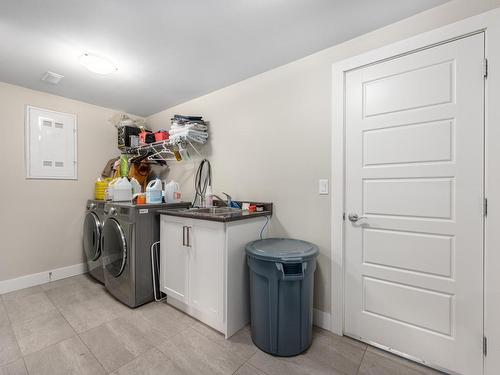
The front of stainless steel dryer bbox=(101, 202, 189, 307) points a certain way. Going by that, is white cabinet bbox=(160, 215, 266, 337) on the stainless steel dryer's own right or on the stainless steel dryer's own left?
on the stainless steel dryer's own left

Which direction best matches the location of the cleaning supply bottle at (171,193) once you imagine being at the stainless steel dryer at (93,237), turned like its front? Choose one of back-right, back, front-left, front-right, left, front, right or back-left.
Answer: left

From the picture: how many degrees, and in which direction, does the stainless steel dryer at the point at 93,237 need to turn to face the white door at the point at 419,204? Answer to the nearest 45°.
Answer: approximately 90° to its left

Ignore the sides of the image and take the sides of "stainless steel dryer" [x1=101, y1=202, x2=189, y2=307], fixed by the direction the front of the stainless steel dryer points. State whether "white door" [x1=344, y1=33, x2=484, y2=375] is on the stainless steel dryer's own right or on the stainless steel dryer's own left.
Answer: on the stainless steel dryer's own left

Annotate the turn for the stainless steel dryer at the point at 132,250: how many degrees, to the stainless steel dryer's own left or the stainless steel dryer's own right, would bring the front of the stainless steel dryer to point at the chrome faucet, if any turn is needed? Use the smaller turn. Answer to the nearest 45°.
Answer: approximately 135° to the stainless steel dryer's own left

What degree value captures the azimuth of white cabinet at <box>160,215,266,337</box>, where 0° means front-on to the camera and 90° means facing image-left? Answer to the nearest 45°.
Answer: approximately 45°

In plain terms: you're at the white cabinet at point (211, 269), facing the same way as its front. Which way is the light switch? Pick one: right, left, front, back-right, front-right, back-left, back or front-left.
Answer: back-left

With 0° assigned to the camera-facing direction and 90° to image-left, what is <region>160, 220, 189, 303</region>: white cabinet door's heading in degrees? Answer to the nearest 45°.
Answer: approximately 45°

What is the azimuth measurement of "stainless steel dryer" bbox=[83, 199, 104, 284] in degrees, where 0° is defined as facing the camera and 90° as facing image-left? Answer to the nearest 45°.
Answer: approximately 45°

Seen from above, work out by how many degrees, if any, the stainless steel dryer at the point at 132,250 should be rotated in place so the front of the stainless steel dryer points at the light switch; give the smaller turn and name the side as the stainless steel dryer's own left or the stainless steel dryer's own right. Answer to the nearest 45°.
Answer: approximately 90° to the stainless steel dryer's own left
